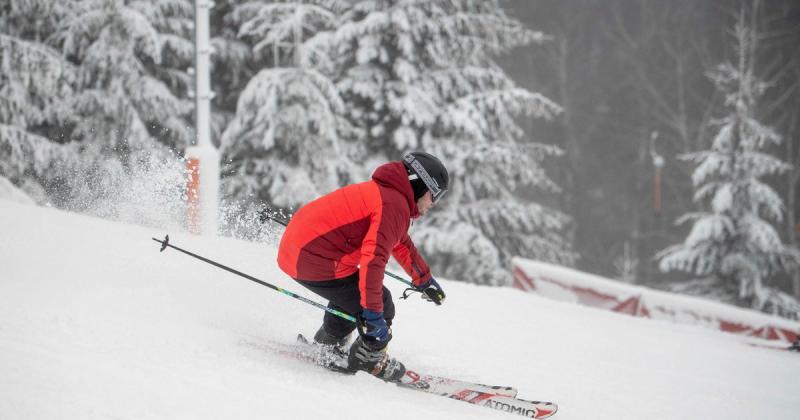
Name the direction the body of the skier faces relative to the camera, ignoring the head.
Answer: to the viewer's right

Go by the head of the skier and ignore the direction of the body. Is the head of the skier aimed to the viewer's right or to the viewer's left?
to the viewer's right

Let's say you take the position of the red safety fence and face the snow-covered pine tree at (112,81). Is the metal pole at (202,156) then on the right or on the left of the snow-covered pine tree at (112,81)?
left

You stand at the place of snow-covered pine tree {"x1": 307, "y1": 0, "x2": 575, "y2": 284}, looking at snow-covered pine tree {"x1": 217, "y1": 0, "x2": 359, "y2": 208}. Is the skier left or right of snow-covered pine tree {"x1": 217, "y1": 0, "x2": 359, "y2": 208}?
left
